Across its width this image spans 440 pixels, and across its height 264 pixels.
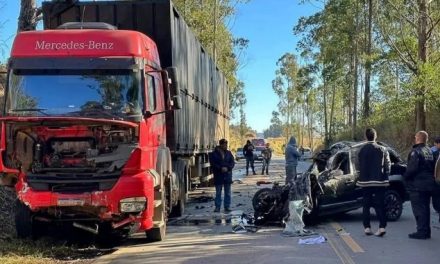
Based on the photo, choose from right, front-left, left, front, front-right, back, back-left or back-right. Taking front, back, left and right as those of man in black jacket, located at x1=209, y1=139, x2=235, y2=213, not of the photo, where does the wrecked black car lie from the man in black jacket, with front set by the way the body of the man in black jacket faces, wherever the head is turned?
front-left

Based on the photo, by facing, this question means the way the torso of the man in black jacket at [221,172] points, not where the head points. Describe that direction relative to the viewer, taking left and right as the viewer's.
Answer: facing the viewer

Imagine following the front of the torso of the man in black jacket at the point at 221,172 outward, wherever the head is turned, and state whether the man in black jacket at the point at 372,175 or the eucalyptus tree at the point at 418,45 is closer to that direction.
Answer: the man in black jacket

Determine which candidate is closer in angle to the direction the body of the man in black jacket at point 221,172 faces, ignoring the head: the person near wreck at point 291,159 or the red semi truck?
the red semi truck

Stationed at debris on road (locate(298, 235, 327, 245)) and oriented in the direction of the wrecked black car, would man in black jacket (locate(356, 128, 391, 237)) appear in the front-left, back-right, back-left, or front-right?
front-right

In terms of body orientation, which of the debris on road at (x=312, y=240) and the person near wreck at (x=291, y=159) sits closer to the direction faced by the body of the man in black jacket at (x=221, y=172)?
the debris on road

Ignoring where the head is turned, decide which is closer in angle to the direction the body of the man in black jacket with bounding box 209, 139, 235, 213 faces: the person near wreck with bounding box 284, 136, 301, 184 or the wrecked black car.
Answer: the wrecked black car

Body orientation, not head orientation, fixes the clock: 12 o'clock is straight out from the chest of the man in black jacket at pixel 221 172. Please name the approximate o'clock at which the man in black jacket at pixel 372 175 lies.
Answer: the man in black jacket at pixel 372 175 is roughly at 11 o'clock from the man in black jacket at pixel 221 172.

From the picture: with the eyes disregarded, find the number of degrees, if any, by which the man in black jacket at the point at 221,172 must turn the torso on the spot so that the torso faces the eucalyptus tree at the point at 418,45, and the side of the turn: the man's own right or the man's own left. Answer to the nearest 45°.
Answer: approximately 135° to the man's own left

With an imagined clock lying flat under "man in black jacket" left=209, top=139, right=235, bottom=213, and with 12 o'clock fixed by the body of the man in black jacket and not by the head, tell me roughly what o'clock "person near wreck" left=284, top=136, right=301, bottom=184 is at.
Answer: The person near wreck is roughly at 7 o'clock from the man in black jacket.

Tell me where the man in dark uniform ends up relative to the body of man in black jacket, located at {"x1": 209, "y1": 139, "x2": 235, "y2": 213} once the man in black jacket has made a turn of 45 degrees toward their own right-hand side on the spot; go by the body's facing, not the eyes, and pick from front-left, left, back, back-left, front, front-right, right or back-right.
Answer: left
